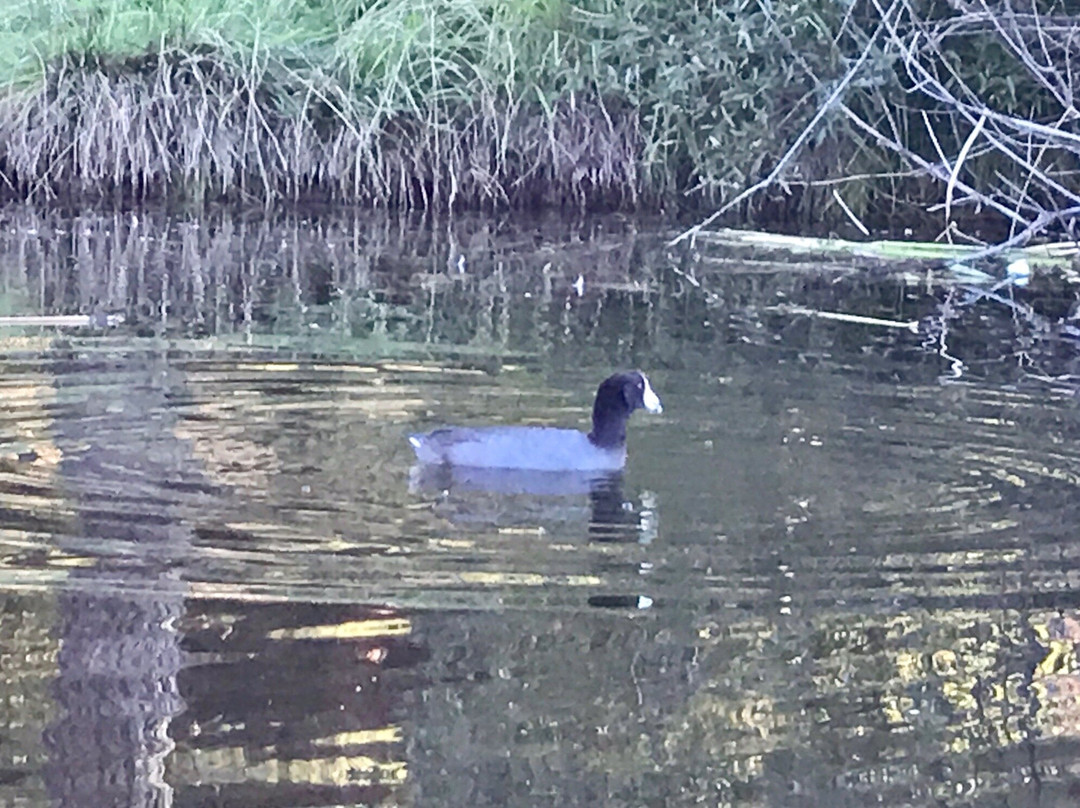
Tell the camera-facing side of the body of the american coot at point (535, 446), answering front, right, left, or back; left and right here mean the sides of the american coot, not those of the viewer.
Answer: right
